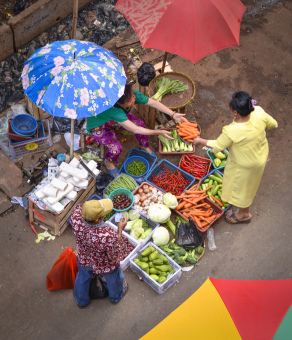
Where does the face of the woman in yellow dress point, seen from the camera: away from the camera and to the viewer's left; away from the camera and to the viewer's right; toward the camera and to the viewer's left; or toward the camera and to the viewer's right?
away from the camera and to the viewer's left

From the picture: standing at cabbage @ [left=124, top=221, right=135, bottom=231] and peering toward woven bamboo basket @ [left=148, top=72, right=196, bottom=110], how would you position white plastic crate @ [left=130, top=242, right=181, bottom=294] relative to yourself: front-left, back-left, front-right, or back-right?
back-right

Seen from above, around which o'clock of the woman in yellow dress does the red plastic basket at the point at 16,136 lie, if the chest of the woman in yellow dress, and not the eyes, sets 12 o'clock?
The red plastic basket is roughly at 11 o'clock from the woman in yellow dress.

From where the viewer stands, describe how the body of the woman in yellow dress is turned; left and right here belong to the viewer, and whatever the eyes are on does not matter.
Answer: facing away from the viewer and to the left of the viewer

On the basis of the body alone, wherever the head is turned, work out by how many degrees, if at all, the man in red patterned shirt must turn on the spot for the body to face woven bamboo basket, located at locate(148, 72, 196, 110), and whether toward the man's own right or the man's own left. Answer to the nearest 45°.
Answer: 0° — they already face it

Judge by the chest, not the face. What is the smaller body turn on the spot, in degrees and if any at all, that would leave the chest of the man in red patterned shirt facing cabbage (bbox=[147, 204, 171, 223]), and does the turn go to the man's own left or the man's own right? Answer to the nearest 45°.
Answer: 0° — they already face it

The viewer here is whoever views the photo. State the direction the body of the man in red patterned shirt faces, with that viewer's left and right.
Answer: facing away from the viewer and to the right of the viewer

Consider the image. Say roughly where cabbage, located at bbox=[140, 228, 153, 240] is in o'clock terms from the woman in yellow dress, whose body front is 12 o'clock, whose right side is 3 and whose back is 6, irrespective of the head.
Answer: The cabbage is roughly at 10 o'clock from the woman in yellow dress.

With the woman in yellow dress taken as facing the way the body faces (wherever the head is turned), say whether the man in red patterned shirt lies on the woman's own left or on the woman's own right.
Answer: on the woman's own left
